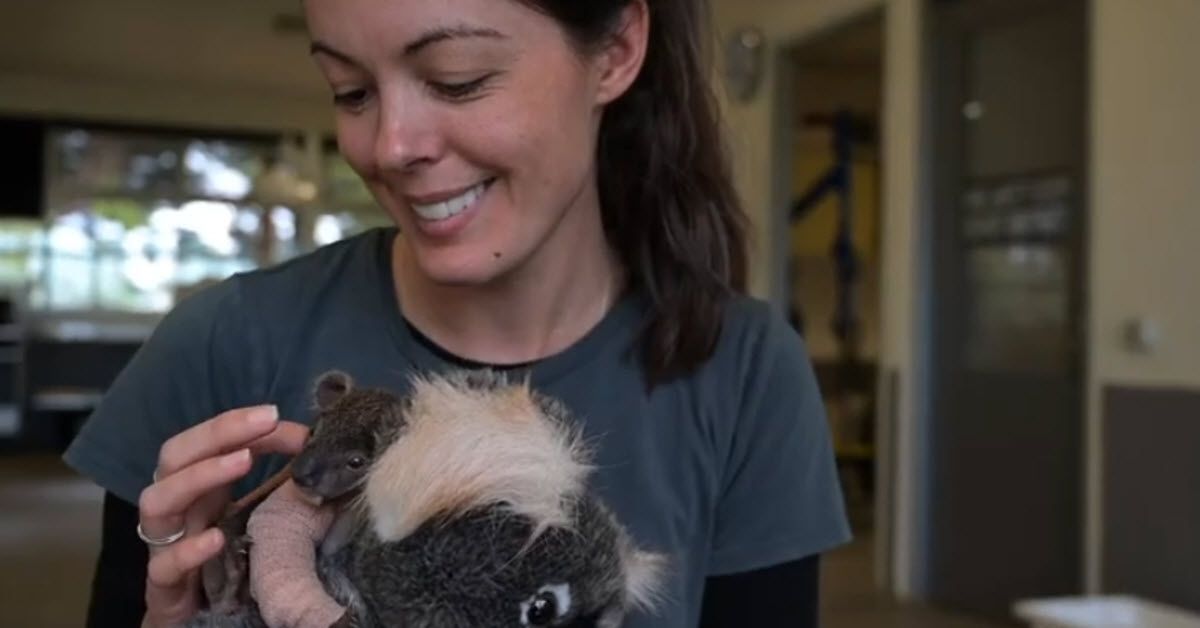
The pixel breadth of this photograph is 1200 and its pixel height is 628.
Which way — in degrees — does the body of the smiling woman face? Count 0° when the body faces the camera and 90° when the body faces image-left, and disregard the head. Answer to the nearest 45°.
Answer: approximately 0°

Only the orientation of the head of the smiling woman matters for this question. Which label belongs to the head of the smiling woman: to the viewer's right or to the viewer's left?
to the viewer's left
